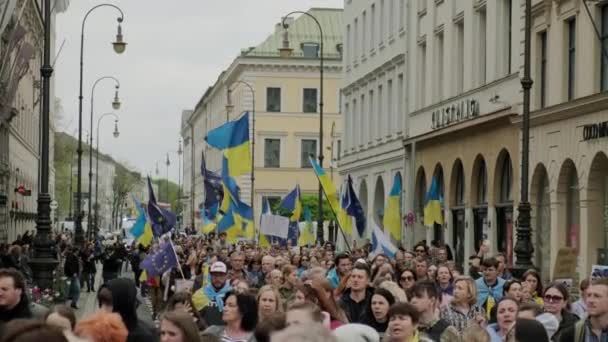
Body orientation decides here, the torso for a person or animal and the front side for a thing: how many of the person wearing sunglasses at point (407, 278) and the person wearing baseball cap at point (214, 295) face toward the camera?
2

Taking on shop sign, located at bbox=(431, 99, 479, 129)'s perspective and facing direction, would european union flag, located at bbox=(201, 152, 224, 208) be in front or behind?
in front

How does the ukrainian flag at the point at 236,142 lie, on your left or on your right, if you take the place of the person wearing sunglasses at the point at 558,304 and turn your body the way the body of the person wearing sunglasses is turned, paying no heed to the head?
on your right

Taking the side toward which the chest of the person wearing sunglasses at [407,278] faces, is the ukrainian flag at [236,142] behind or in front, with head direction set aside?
behind

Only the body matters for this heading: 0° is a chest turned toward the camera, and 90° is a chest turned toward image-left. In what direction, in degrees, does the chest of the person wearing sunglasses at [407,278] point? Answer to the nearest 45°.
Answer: approximately 0°

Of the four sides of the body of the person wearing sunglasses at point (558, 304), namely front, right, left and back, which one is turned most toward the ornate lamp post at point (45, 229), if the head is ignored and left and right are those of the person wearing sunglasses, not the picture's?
right

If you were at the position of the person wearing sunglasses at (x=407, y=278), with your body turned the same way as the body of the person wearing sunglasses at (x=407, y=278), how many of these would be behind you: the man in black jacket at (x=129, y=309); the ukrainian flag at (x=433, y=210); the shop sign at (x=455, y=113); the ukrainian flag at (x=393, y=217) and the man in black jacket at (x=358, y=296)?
3
